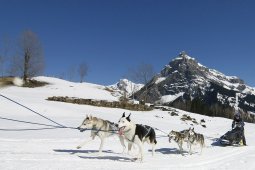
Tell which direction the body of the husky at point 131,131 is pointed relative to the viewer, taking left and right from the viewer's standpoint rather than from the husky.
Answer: facing the viewer and to the left of the viewer

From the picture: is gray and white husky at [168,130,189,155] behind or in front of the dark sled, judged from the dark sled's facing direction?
in front

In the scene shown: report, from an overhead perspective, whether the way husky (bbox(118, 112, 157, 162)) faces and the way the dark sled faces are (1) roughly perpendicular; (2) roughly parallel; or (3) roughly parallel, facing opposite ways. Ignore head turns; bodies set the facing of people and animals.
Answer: roughly parallel

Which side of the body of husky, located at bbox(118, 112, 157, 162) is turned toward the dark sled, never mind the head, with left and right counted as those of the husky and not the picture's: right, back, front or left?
back

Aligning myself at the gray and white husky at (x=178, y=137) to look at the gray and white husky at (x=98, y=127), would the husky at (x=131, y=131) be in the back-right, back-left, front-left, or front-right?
front-left

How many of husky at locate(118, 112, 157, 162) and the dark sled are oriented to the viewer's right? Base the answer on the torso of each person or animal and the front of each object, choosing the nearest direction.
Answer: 0

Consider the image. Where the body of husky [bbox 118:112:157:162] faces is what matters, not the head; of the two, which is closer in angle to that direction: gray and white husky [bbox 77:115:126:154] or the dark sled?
the gray and white husky

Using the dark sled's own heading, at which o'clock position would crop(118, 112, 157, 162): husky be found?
The husky is roughly at 11 o'clock from the dark sled.
